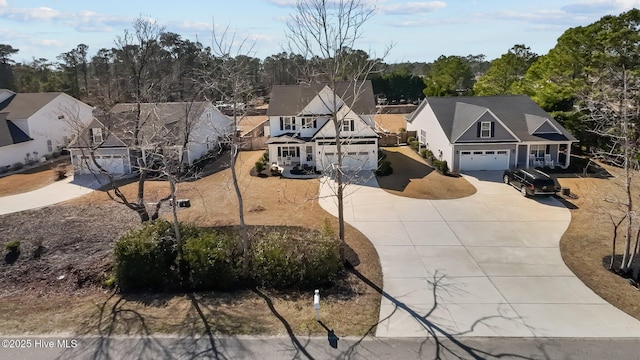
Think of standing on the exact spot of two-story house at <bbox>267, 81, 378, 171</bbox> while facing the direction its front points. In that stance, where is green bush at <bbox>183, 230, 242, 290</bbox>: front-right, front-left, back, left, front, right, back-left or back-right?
front

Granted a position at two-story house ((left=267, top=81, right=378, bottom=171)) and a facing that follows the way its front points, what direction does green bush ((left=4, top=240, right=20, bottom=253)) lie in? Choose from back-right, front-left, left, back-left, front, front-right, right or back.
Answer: front-right

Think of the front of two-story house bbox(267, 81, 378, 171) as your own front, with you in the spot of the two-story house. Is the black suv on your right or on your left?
on your left

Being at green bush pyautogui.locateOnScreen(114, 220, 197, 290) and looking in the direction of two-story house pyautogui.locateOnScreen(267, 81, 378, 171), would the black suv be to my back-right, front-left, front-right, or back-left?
front-right

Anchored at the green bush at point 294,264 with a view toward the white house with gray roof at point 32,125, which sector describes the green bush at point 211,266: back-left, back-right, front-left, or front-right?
front-left

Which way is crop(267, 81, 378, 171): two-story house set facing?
toward the camera

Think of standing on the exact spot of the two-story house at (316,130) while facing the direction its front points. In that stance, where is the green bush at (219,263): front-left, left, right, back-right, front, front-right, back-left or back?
front

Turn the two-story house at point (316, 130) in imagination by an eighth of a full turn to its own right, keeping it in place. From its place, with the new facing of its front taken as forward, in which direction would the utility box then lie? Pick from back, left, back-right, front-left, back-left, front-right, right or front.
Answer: front

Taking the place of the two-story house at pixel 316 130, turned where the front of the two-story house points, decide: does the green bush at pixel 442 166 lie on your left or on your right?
on your left

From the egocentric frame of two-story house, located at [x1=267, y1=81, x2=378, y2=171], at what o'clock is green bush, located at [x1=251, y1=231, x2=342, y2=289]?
The green bush is roughly at 12 o'clock from the two-story house.

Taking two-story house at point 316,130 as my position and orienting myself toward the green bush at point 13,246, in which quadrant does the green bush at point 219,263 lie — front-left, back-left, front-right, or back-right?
front-left
